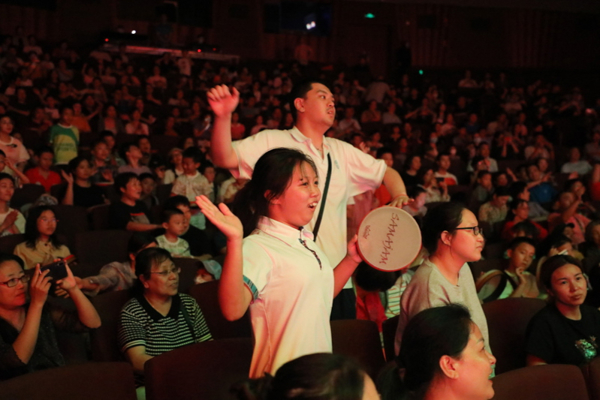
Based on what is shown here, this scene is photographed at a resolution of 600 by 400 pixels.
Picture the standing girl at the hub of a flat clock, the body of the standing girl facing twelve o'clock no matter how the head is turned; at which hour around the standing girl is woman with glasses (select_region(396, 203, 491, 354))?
The woman with glasses is roughly at 9 o'clock from the standing girl.

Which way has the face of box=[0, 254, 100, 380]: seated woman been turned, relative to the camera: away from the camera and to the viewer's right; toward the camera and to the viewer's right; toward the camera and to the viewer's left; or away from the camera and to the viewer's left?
toward the camera and to the viewer's right

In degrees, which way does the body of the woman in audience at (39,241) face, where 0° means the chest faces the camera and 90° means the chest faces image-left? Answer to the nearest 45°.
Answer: approximately 315°

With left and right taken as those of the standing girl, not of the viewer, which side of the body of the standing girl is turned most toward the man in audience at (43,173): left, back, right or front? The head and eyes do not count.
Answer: back

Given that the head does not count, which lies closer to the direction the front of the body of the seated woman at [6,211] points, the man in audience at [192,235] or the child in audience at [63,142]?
the man in audience

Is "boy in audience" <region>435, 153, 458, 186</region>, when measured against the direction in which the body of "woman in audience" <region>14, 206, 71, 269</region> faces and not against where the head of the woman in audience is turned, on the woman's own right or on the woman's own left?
on the woman's own left

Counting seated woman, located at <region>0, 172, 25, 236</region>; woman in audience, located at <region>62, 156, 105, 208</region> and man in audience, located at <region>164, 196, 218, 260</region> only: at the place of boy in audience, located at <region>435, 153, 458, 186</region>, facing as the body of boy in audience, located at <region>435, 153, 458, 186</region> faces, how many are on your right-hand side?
3

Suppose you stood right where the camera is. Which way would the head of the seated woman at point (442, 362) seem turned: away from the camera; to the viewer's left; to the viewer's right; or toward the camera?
to the viewer's right

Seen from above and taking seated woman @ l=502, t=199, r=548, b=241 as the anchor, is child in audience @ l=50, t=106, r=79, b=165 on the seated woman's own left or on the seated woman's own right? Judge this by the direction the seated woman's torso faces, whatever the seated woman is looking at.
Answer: on the seated woman's own right

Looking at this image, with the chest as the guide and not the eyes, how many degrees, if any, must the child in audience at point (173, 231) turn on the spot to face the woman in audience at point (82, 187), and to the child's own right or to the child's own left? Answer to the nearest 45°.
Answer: approximately 180°

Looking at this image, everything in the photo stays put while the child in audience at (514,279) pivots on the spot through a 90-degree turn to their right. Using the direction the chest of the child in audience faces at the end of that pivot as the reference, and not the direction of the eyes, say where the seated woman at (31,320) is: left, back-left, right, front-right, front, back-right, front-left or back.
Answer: front

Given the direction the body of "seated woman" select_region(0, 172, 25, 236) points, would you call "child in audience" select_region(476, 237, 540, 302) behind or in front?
in front

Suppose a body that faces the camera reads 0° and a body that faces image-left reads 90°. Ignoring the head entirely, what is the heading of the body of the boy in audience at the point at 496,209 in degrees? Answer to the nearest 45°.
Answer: approximately 315°
